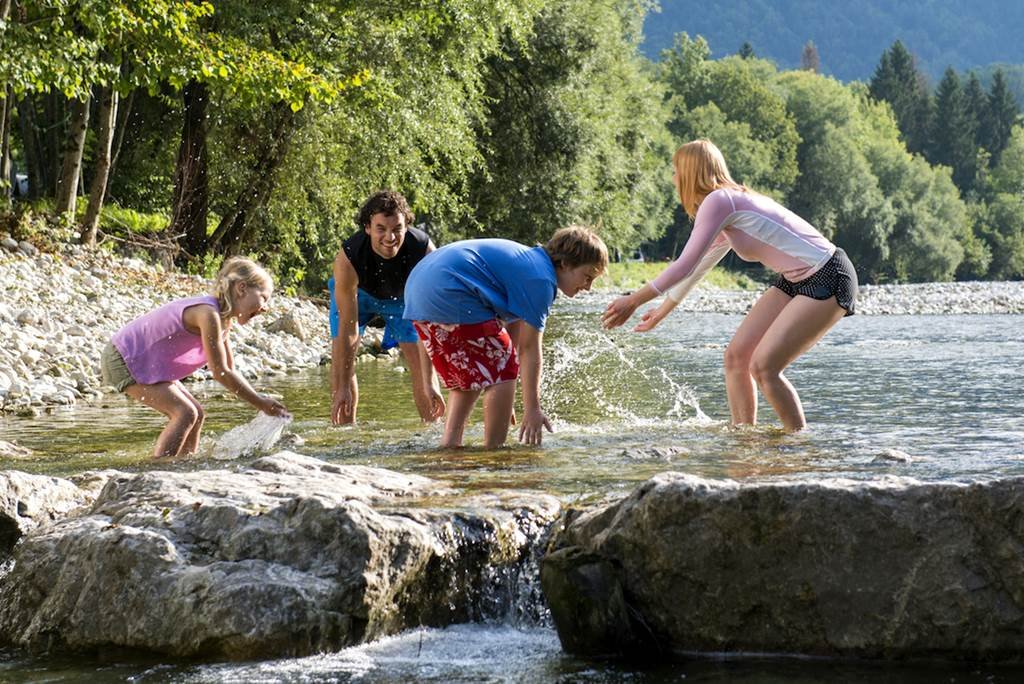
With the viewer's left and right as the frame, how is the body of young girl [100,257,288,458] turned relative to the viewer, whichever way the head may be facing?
facing to the right of the viewer

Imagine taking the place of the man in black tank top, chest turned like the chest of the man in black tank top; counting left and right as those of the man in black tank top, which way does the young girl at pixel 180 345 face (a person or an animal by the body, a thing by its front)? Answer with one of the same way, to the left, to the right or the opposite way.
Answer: to the left

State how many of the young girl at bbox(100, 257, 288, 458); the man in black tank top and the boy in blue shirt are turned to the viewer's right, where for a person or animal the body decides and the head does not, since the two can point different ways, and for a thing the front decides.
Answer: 2

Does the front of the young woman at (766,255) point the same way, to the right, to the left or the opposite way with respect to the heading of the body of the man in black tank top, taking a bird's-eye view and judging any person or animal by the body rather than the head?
to the right

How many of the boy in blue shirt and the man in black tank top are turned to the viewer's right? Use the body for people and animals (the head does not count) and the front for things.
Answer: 1

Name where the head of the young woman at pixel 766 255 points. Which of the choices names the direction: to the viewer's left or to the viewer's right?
to the viewer's left

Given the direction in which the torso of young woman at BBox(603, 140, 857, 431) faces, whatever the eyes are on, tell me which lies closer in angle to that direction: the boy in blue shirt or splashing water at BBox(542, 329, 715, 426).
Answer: the boy in blue shirt

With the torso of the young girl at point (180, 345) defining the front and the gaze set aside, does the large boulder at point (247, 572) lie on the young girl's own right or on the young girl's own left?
on the young girl's own right

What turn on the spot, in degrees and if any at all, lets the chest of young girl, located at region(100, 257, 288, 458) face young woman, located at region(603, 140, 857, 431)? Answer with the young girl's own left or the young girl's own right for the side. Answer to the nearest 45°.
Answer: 0° — they already face them

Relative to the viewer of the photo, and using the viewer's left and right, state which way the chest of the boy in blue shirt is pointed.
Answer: facing to the right of the viewer

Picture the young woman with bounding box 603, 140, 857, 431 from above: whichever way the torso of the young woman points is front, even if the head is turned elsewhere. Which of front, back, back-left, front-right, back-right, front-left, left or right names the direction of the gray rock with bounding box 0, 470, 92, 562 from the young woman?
front-left

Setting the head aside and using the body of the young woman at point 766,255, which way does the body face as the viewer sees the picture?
to the viewer's left
